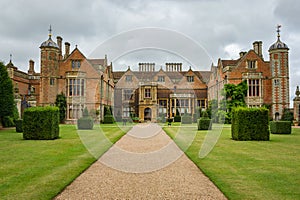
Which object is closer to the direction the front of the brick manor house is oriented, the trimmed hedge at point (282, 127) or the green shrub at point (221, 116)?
the trimmed hedge

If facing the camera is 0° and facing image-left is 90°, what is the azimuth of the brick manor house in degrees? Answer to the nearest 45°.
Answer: approximately 0°

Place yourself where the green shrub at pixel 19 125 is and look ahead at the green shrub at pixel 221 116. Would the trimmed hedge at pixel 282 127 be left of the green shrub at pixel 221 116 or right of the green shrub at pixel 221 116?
right

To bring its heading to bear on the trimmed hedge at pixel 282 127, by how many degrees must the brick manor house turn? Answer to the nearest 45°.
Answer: approximately 45° to its left

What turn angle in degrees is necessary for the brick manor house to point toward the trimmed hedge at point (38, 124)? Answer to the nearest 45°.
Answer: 0° — it already faces it

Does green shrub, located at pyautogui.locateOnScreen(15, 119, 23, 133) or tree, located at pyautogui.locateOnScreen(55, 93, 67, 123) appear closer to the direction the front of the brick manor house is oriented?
the green shrub

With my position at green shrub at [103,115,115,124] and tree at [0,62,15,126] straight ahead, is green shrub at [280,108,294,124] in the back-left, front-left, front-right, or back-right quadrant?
back-left

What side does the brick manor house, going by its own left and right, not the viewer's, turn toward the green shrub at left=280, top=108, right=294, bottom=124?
left

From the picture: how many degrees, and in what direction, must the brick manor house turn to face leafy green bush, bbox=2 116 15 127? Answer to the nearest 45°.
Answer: approximately 45° to its right

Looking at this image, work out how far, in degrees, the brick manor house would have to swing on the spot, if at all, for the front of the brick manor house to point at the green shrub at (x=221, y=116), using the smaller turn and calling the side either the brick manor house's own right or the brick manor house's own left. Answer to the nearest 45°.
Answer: approximately 90° to the brick manor house's own left
